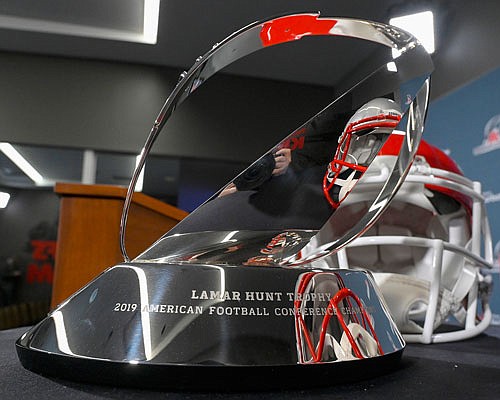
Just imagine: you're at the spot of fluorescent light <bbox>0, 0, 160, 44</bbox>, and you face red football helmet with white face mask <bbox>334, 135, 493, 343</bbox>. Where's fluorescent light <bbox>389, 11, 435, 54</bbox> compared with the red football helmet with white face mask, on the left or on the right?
left

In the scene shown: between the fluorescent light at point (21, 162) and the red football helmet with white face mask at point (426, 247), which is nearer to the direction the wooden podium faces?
the red football helmet with white face mask

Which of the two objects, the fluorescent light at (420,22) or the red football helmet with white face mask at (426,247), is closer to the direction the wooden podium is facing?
the red football helmet with white face mask

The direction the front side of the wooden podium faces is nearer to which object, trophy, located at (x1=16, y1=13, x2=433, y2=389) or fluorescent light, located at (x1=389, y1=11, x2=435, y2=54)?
the trophy

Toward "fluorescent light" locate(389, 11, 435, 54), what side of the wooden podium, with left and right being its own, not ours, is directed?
back

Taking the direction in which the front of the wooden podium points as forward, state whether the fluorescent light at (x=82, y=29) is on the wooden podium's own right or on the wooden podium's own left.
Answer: on the wooden podium's own right

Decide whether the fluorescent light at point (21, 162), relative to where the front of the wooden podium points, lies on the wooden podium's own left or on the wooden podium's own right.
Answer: on the wooden podium's own right

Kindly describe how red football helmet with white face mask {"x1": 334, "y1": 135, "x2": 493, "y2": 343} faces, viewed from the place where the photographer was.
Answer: facing the viewer and to the right of the viewer

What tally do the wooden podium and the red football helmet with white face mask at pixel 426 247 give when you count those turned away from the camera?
0

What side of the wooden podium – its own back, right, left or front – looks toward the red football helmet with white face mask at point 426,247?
left

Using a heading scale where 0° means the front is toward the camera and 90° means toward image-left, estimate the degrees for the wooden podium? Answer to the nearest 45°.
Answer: approximately 45°
